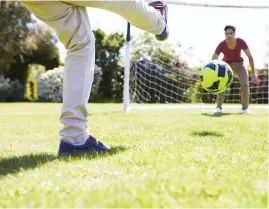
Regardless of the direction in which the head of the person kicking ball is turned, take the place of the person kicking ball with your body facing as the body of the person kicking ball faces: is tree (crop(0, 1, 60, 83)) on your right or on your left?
on your left

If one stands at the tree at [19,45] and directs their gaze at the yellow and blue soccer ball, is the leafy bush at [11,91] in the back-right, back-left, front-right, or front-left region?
front-right

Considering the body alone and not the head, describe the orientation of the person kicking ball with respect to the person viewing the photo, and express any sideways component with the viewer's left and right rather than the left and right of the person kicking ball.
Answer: facing to the right of the viewer

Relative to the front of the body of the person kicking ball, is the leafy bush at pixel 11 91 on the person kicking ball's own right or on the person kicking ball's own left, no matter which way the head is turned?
on the person kicking ball's own left

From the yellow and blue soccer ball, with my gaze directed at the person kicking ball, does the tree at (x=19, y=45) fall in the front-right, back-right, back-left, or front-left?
back-right

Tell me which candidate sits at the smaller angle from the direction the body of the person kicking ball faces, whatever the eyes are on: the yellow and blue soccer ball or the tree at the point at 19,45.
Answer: the yellow and blue soccer ball

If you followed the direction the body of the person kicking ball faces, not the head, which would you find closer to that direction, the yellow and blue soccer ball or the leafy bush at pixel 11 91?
the yellow and blue soccer ball
